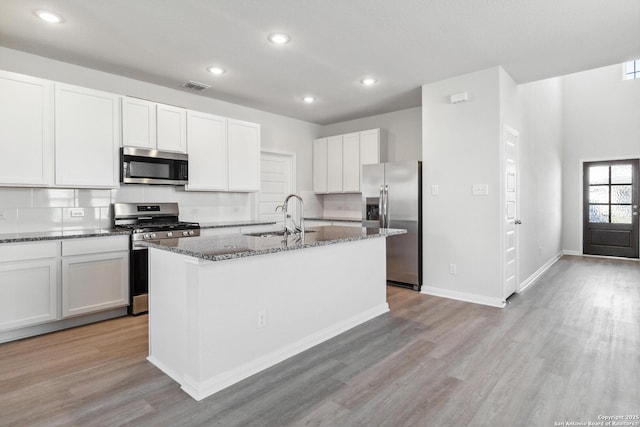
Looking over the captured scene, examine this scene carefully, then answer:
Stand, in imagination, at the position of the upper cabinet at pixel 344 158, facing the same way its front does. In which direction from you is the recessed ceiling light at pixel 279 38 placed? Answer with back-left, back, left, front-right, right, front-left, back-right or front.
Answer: front-left

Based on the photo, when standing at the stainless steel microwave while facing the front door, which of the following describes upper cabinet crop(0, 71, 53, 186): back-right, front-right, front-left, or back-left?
back-right

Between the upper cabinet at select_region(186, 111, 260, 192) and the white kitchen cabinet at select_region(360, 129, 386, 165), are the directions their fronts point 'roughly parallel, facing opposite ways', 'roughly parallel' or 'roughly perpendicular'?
roughly perpendicular

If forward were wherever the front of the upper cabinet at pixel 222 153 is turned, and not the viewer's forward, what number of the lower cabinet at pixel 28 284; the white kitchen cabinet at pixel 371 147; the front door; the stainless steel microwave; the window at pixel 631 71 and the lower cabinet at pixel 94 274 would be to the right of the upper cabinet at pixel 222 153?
3

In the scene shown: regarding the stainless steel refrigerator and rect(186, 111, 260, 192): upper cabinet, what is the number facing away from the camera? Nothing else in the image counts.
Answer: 0

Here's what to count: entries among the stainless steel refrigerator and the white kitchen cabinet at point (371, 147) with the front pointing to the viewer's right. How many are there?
0

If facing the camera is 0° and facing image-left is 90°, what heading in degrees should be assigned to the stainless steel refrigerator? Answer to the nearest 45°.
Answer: approximately 45°

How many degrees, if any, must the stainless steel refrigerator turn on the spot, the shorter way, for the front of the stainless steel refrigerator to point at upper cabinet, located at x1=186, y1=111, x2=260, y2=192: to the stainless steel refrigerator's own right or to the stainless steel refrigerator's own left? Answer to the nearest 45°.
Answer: approximately 45° to the stainless steel refrigerator's own right

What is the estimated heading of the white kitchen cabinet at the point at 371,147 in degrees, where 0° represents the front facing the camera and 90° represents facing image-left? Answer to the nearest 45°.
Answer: approximately 45°

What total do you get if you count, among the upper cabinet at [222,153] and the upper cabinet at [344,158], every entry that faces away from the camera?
0

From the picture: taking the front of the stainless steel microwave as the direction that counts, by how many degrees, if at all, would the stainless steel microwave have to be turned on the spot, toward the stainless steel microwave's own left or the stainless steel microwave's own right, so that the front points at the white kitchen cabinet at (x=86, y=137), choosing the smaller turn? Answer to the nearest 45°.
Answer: approximately 90° to the stainless steel microwave's own right

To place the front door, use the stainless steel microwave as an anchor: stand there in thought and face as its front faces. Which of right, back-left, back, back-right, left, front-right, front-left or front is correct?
front-left
